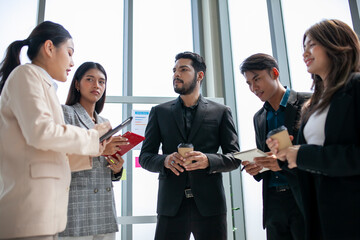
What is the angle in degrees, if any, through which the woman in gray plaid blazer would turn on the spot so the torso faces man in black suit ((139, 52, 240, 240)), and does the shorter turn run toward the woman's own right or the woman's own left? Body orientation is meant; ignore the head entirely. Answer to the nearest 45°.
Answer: approximately 45° to the woman's own left

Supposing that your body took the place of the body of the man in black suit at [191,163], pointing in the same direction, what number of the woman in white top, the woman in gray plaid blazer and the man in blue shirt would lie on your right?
1

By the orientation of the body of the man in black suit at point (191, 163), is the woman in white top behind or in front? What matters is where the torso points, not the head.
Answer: in front

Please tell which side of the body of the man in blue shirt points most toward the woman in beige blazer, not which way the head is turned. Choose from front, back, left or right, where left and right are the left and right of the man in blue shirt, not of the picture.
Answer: front

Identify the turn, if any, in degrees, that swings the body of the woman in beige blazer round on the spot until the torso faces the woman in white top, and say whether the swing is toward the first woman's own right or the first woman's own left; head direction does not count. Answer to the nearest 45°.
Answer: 0° — they already face them

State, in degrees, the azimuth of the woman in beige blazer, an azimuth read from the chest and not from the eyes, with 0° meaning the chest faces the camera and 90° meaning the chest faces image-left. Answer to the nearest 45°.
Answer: approximately 270°

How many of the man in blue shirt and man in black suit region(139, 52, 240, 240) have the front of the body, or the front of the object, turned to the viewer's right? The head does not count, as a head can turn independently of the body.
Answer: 0

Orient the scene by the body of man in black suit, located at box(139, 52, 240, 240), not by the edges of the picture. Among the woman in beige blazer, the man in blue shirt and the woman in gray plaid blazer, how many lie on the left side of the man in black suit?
1

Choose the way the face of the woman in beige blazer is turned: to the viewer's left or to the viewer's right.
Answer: to the viewer's right

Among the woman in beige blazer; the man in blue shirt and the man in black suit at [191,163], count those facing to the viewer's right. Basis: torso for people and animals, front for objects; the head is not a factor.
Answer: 1

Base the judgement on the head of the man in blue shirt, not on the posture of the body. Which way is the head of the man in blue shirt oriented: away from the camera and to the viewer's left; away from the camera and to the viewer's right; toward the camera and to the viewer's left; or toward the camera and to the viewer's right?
toward the camera and to the viewer's left

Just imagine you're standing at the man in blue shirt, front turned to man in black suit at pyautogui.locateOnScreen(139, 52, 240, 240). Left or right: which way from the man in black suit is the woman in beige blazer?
left

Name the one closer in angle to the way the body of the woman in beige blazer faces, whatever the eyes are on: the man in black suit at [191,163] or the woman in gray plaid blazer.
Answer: the man in black suit
